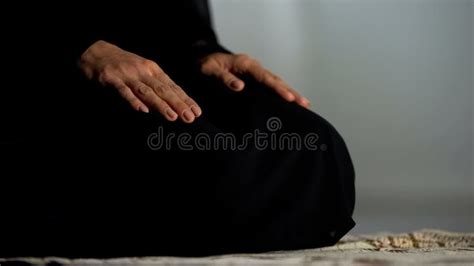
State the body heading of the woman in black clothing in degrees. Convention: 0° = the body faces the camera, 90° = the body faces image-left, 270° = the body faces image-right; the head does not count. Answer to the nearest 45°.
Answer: approximately 315°
